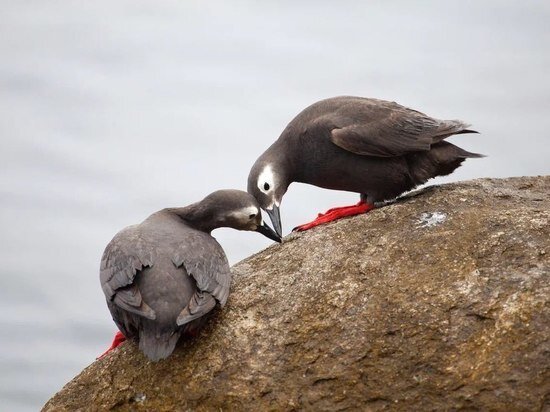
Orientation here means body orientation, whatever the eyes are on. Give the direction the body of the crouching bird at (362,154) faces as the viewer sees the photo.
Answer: to the viewer's left

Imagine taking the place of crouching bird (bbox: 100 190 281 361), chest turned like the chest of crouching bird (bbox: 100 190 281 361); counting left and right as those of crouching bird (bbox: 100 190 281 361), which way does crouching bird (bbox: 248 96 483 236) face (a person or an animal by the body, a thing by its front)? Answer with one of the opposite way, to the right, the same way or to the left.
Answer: to the left

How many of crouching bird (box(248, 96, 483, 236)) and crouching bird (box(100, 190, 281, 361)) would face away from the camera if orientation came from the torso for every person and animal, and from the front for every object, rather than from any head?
1

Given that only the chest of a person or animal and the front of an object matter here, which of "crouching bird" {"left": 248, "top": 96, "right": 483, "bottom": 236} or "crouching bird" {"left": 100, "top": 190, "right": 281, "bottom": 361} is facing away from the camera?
"crouching bird" {"left": 100, "top": 190, "right": 281, "bottom": 361}

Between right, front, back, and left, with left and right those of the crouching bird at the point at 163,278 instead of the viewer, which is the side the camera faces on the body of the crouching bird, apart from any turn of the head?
back

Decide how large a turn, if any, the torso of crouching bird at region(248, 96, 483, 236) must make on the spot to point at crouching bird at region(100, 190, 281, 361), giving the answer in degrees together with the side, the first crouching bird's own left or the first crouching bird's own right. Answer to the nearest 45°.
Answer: approximately 45° to the first crouching bird's own left

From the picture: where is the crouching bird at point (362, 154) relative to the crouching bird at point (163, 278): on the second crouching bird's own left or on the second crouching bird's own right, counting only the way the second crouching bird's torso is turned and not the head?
on the second crouching bird's own right
